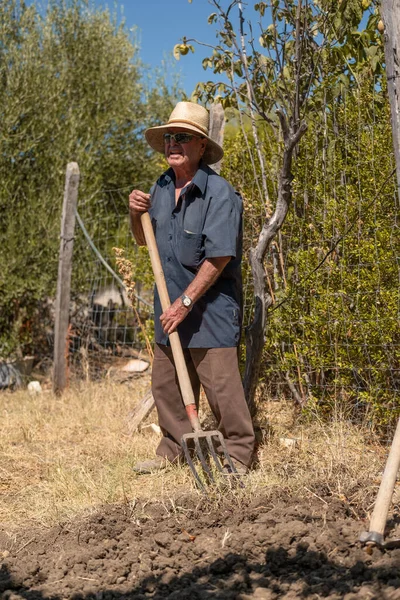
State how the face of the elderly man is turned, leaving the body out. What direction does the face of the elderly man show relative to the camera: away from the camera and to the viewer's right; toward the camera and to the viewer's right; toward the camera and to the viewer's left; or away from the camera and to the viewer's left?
toward the camera and to the viewer's left

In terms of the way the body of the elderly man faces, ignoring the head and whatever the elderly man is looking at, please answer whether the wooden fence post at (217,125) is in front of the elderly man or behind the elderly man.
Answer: behind

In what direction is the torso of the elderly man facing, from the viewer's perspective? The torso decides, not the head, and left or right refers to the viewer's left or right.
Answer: facing the viewer and to the left of the viewer

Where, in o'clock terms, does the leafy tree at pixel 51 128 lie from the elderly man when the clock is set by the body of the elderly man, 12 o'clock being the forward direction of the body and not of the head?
The leafy tree is roughly at 4 o'clock from the elderly man.

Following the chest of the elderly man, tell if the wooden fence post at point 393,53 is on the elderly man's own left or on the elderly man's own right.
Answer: on the elderly man's own left

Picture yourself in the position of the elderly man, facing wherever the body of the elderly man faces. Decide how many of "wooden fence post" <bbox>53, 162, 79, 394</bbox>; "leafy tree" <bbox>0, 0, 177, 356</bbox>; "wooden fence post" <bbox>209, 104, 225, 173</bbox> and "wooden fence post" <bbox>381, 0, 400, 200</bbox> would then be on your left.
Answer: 1
